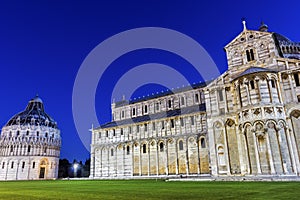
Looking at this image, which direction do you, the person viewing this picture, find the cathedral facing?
facing away from the viewer and to the left of the viewer
